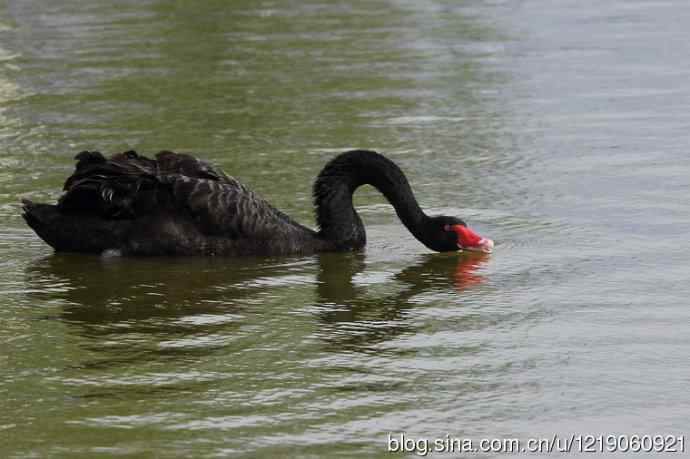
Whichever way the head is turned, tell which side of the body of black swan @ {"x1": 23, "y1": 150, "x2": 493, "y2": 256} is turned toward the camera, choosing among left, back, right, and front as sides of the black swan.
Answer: right
